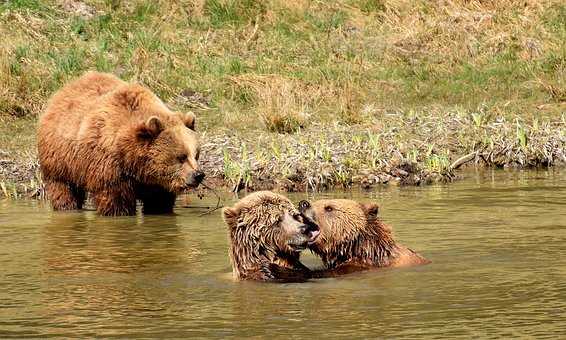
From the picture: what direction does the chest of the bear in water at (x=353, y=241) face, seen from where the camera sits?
to the viewer's left

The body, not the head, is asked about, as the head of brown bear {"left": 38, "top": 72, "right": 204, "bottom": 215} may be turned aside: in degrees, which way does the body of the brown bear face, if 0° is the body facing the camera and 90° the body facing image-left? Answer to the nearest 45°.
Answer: approximately 315°

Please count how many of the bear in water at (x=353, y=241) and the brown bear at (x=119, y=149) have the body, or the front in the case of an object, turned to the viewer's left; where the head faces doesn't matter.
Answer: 1

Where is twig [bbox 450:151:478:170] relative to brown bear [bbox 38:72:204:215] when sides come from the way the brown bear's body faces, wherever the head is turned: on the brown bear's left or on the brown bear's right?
on the brown bear's left

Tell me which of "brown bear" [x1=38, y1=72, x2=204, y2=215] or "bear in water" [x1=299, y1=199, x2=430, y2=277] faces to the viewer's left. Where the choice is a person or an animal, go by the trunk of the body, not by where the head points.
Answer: the bear in water

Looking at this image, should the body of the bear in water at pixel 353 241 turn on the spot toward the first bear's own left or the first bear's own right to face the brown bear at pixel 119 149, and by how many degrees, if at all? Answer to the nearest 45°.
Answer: approximately 45° to the first bear's own right

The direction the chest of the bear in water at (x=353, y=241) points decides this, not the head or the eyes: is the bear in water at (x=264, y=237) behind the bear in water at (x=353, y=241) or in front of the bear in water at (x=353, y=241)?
in front

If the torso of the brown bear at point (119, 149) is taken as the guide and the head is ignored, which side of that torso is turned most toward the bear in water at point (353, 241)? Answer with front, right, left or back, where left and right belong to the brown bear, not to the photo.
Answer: front
